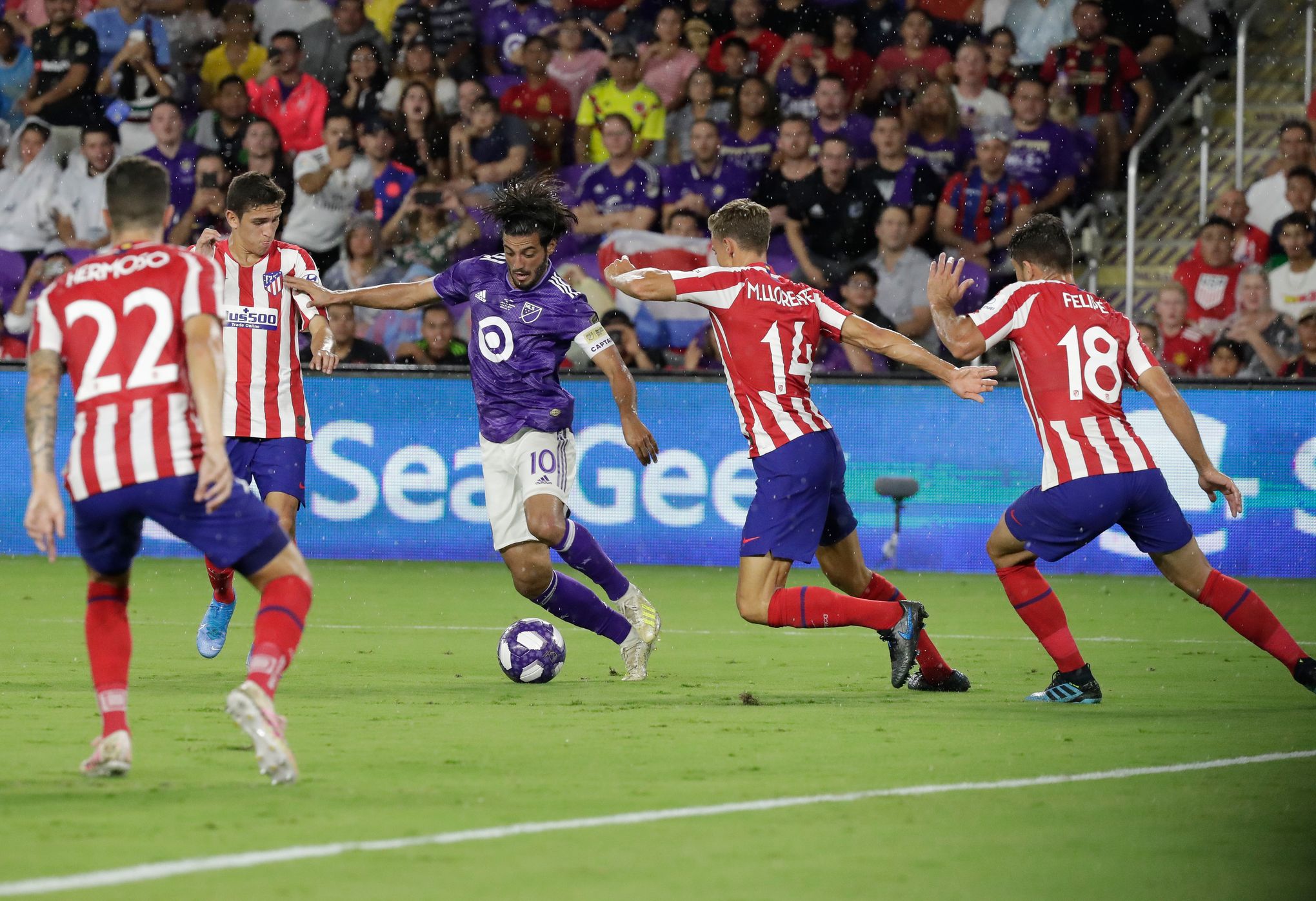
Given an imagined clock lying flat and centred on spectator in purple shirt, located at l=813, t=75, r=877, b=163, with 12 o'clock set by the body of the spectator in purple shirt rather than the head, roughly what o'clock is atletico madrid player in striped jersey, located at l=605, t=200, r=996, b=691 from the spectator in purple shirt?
The atletico madrid player in striped jersey is roughly at 12 o'clock from the spectator in purple shirt.

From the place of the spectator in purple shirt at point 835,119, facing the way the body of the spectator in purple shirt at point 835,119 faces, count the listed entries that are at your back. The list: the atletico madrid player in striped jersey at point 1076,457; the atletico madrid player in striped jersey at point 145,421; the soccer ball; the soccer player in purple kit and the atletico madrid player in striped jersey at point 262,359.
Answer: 0

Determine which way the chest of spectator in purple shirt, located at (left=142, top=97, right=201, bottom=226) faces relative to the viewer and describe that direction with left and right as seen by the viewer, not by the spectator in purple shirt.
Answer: facing the viewer

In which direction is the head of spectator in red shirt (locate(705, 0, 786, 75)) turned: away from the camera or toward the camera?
toward the camera

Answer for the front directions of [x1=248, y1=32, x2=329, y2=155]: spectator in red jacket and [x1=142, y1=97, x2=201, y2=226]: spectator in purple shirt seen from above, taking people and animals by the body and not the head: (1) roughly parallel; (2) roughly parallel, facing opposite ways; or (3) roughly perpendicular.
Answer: roughly parallel

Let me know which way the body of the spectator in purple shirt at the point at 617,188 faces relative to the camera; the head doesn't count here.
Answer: toward the camera

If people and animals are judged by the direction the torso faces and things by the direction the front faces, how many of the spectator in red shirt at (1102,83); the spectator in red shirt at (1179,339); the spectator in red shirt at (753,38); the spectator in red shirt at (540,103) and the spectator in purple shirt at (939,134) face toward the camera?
5

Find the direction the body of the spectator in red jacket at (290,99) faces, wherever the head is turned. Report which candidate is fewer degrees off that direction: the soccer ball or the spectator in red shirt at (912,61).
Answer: the soccer ball

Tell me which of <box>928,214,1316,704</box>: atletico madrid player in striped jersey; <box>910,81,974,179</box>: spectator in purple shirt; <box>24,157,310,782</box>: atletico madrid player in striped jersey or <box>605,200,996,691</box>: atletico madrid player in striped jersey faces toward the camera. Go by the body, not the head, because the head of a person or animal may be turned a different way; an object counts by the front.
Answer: the spectator in purple shirt

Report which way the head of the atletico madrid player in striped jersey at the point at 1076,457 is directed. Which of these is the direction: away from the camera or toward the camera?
away from the camera

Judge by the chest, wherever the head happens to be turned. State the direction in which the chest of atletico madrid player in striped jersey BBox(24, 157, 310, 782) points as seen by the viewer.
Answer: away from the camera

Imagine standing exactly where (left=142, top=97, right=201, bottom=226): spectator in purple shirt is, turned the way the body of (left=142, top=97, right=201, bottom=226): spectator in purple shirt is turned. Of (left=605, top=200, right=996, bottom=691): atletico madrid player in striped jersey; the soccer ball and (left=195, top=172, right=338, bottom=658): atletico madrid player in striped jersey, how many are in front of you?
3

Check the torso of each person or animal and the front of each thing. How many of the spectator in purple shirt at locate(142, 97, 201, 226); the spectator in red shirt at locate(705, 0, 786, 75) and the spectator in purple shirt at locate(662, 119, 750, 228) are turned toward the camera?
3

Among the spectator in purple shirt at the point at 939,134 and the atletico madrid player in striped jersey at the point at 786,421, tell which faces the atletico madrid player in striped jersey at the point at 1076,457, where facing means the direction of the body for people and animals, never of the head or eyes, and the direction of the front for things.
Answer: the spectator in purple shirt

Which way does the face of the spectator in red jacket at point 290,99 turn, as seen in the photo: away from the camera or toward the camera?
toward the camera

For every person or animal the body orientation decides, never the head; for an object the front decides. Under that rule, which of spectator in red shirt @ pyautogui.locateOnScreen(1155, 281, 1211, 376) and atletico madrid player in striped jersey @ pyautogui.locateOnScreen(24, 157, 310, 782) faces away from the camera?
the atletico madrid player in striped jersey

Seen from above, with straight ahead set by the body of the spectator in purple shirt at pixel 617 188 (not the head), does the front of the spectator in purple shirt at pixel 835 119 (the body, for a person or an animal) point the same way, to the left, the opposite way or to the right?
the same way

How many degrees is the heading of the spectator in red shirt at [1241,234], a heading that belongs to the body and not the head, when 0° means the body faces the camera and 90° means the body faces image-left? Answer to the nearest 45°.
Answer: approximately 45°

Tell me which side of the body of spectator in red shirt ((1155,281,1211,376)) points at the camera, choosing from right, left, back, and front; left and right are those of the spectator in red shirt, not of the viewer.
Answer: front
